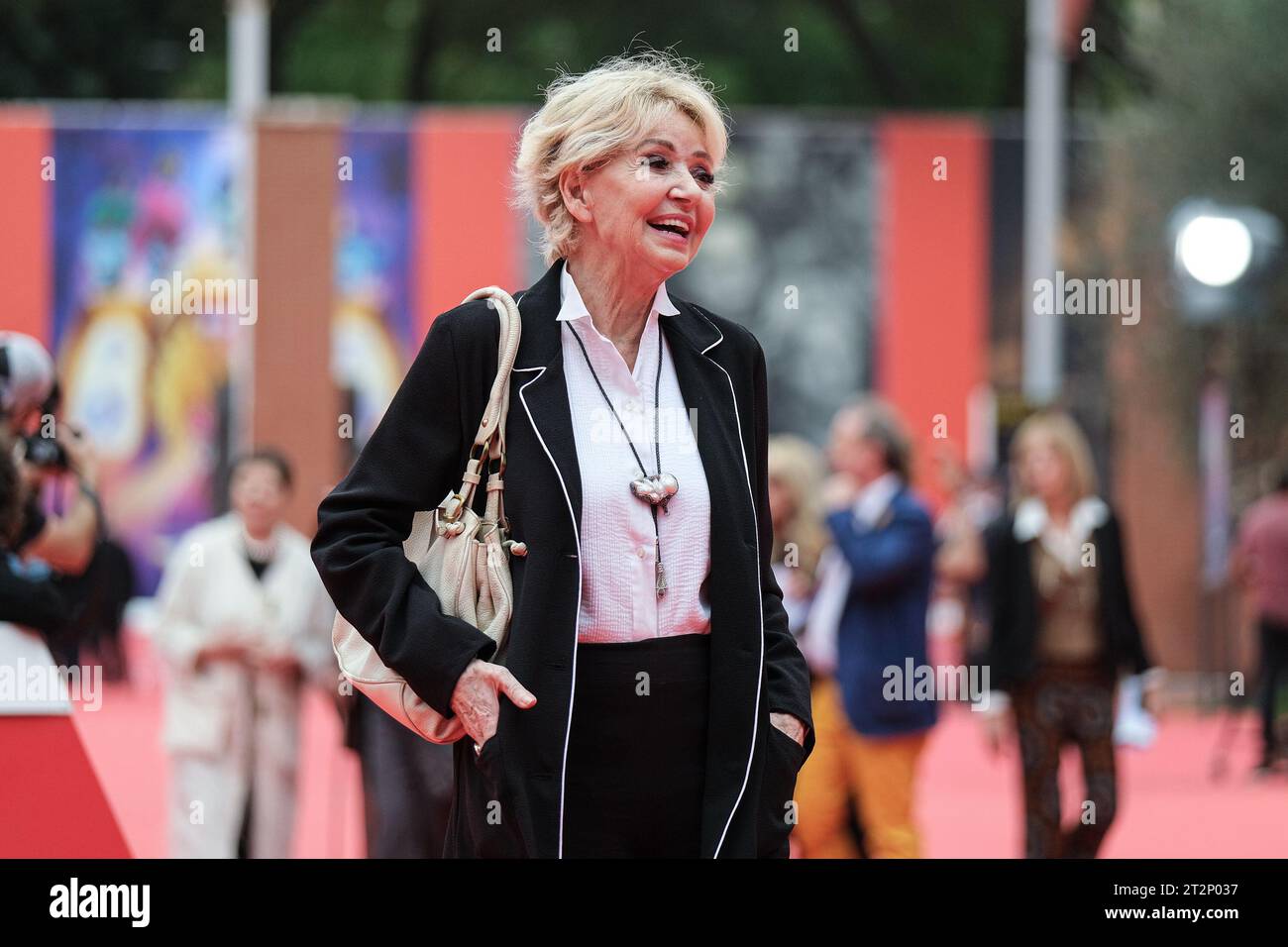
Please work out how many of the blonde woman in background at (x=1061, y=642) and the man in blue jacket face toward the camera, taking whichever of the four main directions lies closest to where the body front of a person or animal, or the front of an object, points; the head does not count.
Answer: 1

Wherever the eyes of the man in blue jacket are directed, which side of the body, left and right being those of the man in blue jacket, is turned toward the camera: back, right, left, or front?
left

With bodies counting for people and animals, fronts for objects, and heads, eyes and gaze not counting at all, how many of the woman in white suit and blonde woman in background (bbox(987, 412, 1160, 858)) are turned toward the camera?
2

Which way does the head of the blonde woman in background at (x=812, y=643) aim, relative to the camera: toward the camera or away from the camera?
toward the camera

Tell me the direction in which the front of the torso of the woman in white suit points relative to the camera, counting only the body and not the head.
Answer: toward the camera

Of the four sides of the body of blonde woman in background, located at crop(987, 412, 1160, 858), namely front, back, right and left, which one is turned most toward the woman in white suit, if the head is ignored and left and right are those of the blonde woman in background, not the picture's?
right

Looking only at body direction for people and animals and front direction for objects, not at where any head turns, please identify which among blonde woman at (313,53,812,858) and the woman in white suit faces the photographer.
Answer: the woman in white suit

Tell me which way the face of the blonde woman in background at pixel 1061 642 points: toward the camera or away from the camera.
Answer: toward the camera

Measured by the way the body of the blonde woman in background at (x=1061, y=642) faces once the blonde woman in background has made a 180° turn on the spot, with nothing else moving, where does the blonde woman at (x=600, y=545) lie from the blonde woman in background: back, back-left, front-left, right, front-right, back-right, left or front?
back

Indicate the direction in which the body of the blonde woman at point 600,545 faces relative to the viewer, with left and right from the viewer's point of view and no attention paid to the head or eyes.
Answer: facing the viewer and to the right of the viewer

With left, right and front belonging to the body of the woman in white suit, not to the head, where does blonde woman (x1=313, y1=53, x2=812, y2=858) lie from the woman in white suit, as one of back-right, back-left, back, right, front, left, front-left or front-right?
front

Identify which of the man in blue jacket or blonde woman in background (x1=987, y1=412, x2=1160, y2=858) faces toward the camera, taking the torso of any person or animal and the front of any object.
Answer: the blonde woman in background

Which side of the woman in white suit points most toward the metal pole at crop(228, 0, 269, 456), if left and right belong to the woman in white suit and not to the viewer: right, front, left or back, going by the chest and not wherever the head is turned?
back

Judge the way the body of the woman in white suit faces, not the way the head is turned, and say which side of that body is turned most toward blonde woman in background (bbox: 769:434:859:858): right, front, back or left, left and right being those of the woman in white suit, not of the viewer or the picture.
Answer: left

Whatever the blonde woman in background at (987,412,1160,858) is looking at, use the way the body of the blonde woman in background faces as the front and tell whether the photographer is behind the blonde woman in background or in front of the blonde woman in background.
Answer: in front

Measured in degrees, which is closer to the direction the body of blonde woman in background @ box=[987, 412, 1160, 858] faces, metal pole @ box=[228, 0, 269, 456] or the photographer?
the photographer

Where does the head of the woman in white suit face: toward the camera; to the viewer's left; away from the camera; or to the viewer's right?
toward the camera

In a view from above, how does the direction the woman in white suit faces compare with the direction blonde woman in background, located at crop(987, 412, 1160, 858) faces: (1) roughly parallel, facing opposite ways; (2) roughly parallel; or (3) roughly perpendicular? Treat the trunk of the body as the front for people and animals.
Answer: roughly parallel

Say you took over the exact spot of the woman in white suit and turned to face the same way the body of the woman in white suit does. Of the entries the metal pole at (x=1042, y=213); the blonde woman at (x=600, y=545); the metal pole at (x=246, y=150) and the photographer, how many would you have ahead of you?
2
